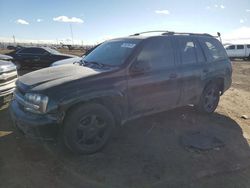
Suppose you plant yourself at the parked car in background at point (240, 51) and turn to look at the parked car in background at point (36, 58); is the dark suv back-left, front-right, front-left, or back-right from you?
front-left

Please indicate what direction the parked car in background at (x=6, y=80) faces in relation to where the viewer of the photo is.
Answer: facing the viewer and to the right of the viewer

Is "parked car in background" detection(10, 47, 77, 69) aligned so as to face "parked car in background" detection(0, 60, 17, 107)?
no

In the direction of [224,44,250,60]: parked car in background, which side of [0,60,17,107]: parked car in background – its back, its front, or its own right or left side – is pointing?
left

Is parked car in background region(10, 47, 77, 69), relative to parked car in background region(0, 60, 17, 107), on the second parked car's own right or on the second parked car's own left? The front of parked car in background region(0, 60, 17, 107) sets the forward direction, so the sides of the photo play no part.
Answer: on the second parked car's own left

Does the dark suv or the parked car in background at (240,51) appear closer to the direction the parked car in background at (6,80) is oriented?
the dark suv

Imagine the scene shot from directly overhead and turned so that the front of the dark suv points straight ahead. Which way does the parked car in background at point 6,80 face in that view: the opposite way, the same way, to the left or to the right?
to the left

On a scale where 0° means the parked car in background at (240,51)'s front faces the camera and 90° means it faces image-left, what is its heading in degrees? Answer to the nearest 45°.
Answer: approximately 90°
